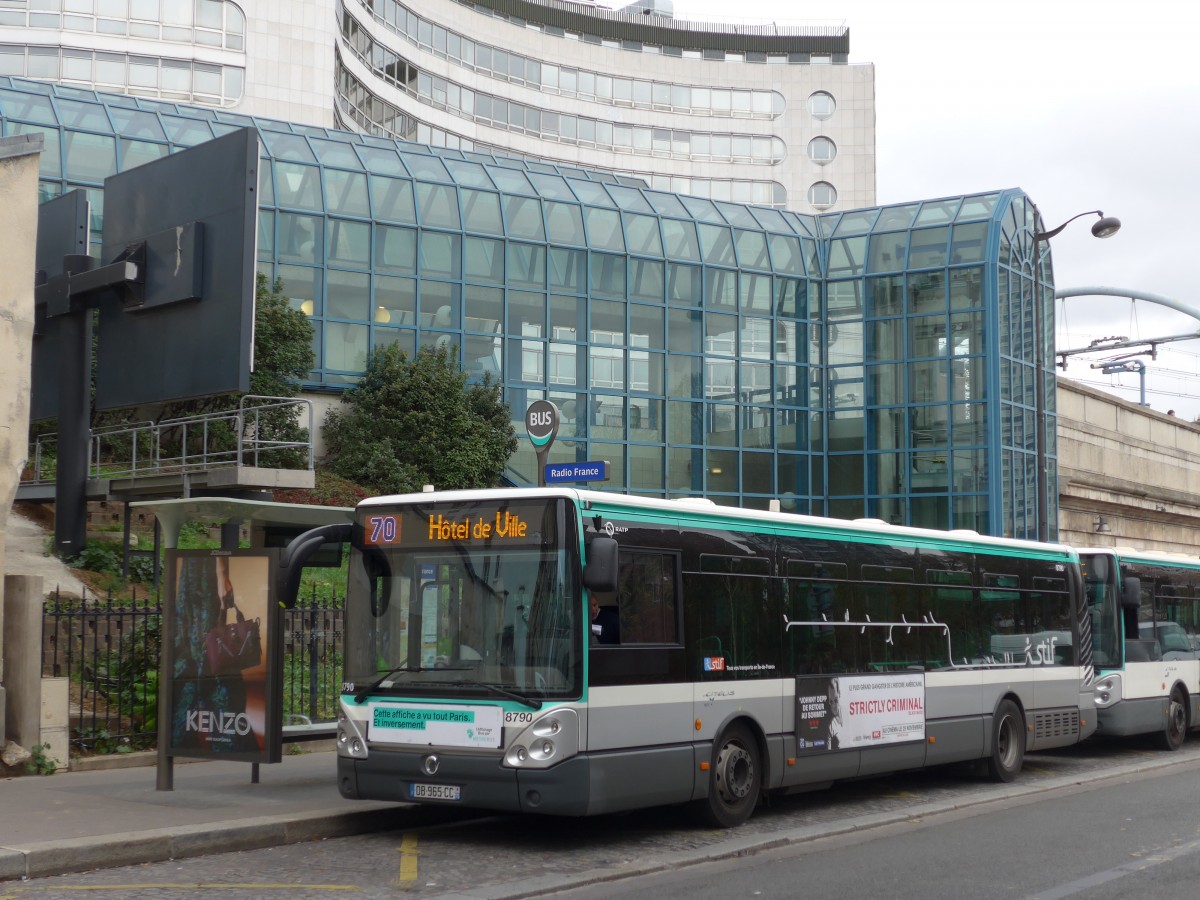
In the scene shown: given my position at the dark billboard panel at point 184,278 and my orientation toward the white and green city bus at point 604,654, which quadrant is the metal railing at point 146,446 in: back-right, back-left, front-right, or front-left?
back-left

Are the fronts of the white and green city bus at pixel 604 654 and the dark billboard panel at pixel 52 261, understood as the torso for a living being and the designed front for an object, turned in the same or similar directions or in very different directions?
very different directions

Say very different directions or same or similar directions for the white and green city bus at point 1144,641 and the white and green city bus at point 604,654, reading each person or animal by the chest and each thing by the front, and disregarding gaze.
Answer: same or similar directions

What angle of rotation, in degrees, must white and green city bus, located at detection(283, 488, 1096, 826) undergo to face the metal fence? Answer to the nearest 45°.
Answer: approximately 90° to its right

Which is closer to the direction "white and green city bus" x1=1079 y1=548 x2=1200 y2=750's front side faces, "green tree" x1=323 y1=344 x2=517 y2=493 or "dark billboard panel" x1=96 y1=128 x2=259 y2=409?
the dark billboard panel

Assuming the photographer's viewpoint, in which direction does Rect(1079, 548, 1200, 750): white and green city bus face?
facing the viewer and to the left of the viewer

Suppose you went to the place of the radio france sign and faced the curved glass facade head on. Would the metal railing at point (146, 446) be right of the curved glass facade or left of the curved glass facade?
left

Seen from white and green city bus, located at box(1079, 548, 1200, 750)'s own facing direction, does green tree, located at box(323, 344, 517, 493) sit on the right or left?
on its right

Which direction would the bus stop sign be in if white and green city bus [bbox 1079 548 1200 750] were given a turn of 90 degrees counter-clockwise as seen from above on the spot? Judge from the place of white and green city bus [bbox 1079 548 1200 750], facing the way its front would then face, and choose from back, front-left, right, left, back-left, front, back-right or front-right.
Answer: right

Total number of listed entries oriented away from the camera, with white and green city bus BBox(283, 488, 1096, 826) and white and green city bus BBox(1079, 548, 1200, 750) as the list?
0
